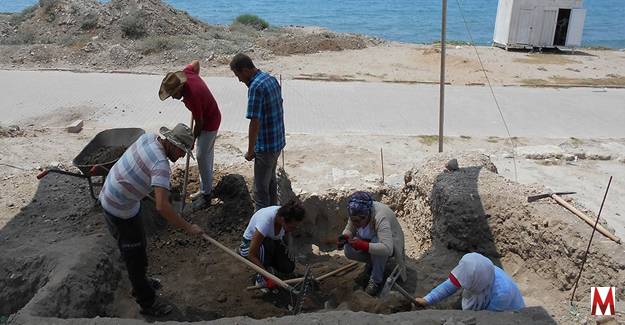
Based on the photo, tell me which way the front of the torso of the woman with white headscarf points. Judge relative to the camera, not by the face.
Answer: to the viewer's left

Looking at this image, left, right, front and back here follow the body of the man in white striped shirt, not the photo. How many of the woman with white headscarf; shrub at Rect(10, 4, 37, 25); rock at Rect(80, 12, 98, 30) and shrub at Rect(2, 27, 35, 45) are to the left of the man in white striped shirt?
3

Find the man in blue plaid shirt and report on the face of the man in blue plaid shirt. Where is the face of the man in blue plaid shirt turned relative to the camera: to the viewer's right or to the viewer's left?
to the viewer's left

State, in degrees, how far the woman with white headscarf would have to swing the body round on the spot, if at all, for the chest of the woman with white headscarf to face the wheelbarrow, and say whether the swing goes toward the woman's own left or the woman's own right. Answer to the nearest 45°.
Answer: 0° — they already face it

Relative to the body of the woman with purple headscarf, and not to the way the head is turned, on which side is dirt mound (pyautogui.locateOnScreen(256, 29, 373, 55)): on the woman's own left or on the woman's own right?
on the woman's own right

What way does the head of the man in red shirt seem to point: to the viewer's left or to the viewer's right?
to the viewer's left

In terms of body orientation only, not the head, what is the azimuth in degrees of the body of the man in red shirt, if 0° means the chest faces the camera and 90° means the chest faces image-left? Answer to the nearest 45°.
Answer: approximately 90°

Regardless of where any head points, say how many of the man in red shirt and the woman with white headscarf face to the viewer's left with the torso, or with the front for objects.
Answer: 2

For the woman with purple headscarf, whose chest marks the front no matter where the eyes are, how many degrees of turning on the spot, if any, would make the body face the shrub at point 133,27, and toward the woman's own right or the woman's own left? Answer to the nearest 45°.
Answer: approximately 90° to the woman's own right

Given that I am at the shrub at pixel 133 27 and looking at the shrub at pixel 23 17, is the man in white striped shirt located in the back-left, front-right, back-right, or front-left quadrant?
back-left

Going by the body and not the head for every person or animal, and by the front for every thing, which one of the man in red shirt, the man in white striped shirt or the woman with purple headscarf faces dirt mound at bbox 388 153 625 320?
the man in white striped shirt

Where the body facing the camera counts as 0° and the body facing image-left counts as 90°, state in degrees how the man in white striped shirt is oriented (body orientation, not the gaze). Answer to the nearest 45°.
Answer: approximately 270°

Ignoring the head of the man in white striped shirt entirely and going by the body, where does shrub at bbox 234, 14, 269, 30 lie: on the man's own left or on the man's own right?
on the man's own left
